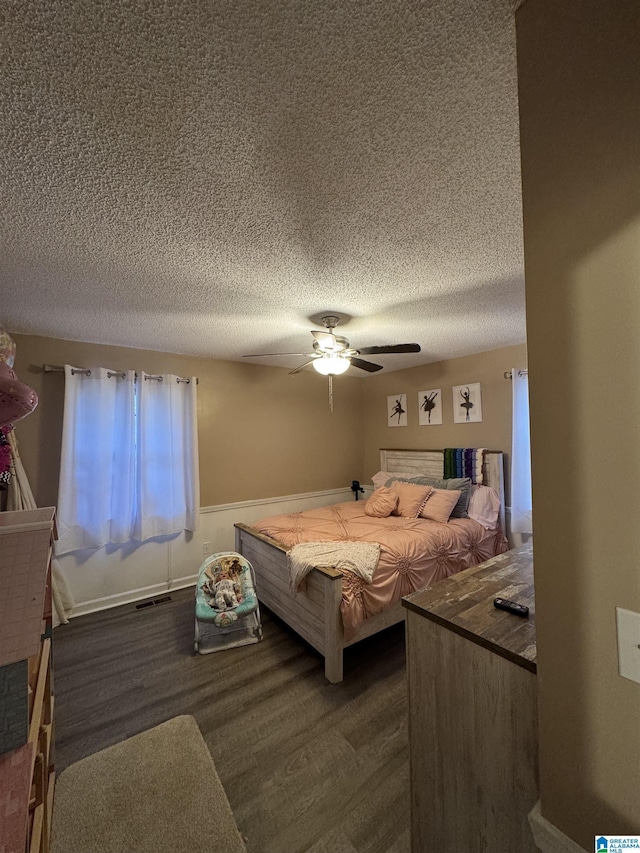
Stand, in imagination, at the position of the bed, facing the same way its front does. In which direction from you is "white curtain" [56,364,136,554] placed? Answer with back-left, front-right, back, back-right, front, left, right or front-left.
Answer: front-right

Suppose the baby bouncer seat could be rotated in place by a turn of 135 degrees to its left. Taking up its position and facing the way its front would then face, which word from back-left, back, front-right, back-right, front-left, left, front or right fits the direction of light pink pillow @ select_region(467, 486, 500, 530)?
front-right

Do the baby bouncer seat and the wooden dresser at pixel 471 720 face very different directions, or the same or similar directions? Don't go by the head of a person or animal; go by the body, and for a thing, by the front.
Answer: very different directions

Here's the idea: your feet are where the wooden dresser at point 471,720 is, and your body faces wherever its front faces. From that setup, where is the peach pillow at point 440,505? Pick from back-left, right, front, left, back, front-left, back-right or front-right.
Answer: front-right

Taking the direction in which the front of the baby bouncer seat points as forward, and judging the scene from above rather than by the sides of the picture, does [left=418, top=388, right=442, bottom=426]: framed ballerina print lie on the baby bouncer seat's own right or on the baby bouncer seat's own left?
on the baby bouncer seat's own left

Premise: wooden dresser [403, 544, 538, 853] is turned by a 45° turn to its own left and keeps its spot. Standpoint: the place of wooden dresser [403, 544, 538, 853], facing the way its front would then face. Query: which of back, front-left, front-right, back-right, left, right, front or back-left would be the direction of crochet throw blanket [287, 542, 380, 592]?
front-right

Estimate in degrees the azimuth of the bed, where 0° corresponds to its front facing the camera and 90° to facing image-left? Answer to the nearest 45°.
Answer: approximately 45°

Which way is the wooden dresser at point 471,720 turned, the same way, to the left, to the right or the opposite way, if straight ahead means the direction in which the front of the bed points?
to the right

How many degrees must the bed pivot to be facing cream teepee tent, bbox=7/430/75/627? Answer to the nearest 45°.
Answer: approximately 45° to its right

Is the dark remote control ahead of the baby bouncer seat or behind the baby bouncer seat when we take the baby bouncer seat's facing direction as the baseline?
ahead

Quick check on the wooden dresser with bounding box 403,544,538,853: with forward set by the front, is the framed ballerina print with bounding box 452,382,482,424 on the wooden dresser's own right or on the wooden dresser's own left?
on the wooden dresser's own right

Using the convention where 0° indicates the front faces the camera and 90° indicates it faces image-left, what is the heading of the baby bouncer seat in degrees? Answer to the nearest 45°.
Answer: approximately 0°

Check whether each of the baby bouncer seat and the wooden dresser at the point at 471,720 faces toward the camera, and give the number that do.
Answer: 1

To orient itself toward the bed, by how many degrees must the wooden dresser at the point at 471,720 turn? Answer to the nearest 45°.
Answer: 0° — it already faces it

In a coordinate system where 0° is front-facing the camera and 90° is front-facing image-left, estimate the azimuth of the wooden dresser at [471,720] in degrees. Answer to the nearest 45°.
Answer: approximately 135°

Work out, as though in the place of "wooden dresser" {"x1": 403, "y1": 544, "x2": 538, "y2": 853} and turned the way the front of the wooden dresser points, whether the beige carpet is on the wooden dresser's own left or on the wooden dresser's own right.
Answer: on the wooden dresser's own left

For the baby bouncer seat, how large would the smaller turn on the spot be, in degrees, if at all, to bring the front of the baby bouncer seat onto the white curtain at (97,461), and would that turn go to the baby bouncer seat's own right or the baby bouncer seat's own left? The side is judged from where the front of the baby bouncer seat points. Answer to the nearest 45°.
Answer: approximately 135° to the baby bouncer seat's own right
